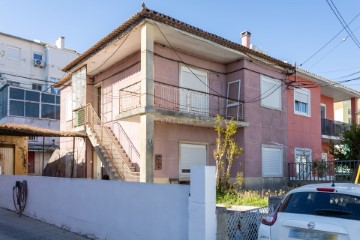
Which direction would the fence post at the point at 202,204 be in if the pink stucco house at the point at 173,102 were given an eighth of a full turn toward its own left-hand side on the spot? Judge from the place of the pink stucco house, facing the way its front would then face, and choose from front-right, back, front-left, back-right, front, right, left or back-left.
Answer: right

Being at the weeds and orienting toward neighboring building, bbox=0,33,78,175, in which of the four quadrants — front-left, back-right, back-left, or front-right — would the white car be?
back-left

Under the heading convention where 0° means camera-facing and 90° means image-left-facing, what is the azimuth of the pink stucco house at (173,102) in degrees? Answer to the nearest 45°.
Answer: approximately 315°

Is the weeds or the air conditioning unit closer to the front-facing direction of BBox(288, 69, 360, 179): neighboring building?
the weeds

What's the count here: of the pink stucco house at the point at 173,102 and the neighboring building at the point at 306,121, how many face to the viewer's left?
0

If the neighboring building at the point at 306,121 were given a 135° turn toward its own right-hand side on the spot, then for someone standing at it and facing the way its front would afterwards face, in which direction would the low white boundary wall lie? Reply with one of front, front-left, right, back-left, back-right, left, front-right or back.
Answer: left

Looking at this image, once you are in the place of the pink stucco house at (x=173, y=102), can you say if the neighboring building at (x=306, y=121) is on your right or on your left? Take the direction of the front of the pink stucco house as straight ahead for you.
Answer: on your left

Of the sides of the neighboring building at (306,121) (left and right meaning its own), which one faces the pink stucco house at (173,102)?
right

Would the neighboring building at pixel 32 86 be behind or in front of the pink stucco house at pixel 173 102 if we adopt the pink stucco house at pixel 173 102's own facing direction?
behind

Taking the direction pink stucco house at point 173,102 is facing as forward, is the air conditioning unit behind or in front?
behind

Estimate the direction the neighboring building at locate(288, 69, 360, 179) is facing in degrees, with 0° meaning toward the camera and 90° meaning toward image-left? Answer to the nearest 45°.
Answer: approximately 315°

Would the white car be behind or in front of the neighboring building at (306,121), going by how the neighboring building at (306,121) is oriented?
in front
